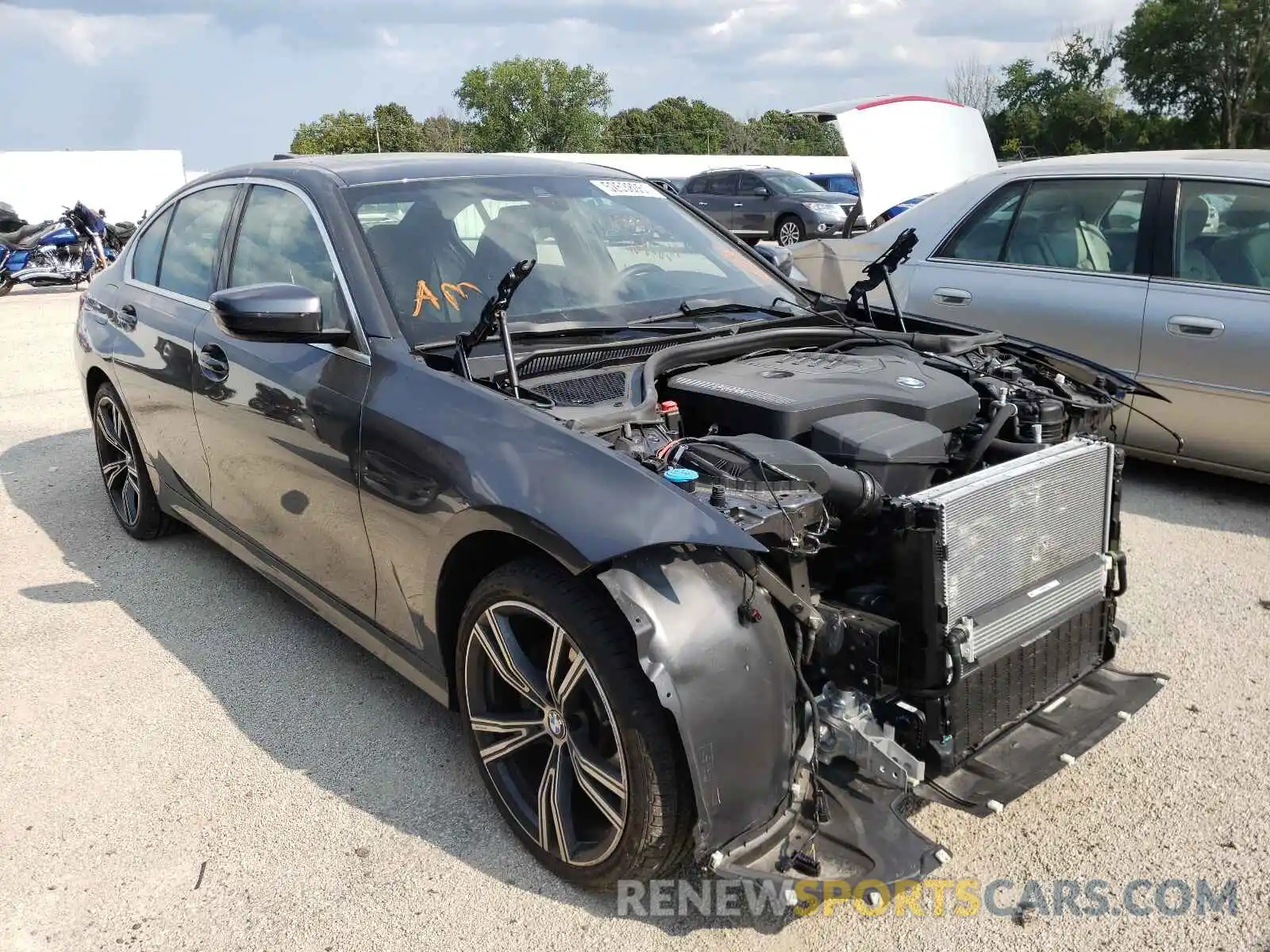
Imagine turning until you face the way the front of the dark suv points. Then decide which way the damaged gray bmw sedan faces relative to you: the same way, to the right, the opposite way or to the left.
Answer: the same way

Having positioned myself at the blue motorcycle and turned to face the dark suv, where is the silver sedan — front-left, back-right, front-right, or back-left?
front-right

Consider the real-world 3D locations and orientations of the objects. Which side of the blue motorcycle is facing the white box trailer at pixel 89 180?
left

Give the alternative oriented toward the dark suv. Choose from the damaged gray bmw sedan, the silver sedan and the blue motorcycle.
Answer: the blue motorcycle

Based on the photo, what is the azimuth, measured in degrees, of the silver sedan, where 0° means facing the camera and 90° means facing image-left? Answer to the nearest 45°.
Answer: approximately 315°

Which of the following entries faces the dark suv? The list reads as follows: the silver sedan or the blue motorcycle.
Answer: the blue motorcycle

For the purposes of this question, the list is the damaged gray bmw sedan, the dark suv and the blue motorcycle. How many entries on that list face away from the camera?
0

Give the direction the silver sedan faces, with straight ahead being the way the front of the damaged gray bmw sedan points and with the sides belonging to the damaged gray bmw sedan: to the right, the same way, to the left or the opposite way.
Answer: the same way

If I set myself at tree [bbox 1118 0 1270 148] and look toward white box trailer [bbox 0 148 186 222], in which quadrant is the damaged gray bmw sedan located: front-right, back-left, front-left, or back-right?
front-left

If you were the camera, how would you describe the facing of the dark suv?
facing the viewer and to the right of the viewer

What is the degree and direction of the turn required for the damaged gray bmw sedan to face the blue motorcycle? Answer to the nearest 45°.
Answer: approximately 180°

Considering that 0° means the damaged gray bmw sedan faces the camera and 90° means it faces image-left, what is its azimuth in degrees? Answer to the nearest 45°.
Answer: approximately 315°

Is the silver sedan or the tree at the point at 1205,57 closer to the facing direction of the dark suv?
the silver sedan

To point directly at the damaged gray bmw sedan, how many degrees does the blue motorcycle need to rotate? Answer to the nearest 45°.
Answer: approximately 90° to its right

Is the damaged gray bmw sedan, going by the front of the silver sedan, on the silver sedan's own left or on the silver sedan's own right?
on the silver sedan's own right

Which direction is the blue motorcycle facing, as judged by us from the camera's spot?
facing to the right of the viewer

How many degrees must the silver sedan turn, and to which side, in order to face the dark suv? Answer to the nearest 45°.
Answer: approximately 135° to its left
